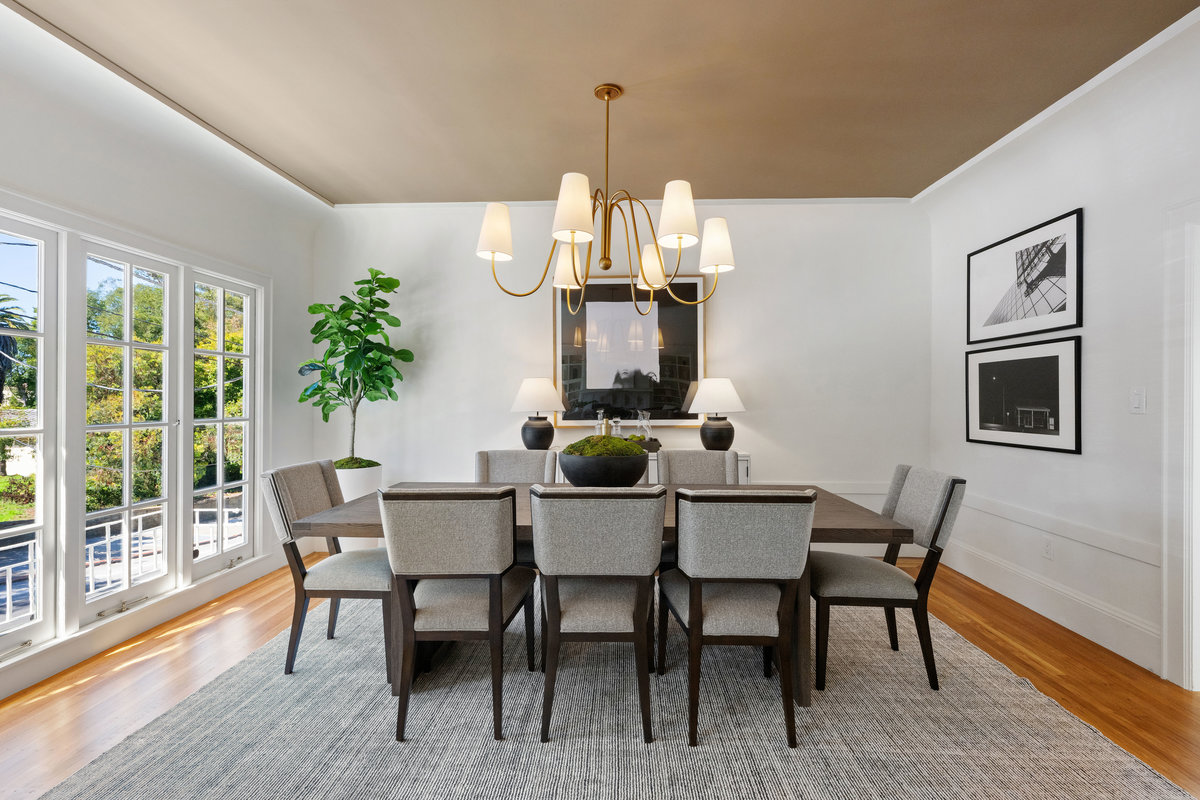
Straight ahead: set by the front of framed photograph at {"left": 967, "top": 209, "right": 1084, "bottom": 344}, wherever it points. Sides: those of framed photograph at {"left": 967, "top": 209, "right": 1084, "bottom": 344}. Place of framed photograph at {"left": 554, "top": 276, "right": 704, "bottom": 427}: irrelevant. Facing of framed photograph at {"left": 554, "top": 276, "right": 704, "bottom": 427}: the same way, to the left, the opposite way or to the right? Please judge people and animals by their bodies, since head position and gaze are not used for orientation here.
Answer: to the left

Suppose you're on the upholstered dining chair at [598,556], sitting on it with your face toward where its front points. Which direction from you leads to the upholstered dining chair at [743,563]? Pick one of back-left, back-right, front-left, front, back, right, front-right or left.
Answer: right

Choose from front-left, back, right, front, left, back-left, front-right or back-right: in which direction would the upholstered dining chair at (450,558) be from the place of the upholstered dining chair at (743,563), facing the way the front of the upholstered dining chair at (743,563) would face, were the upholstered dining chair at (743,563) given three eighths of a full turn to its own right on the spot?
back-right

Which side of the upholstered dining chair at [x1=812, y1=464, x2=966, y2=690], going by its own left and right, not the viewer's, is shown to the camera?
left

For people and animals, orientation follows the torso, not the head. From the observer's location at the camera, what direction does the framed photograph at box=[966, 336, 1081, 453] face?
facing the viewer and to the left of the viewer

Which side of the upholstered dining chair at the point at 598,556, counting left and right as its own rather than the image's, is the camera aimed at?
back

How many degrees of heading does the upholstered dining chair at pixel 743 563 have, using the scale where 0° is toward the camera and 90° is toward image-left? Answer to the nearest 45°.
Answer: approximately 180°

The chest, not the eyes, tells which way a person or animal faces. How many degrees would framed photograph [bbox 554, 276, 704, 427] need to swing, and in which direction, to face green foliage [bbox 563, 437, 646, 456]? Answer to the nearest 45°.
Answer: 0° — it already faces it

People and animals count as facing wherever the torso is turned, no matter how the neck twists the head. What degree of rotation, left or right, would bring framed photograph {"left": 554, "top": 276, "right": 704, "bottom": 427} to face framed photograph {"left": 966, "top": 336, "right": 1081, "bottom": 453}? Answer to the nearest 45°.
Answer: approximately 90° to its left

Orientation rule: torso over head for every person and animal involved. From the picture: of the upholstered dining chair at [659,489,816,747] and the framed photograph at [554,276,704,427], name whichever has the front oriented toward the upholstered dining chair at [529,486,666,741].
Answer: the framed photograph

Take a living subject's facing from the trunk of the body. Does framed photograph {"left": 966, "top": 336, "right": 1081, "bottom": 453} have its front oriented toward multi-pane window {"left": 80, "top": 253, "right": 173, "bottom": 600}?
yes

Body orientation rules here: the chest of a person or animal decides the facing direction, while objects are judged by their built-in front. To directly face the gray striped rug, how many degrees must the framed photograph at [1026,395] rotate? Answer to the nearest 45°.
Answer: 0° — it already faces it

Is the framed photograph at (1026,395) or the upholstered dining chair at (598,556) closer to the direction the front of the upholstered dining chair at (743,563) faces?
the framed photograph
